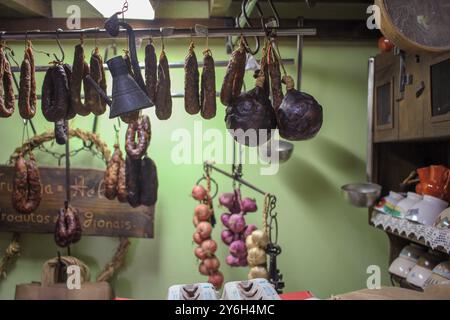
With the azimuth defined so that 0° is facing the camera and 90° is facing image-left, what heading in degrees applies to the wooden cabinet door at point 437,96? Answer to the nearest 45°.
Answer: approximately 45°

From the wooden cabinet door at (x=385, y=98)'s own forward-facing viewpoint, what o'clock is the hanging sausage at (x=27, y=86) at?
The hanging sausage is roughly at 12 o'clock from the wooden cabinet door.

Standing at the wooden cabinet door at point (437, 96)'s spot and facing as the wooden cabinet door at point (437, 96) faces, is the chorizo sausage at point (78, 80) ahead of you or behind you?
ahead

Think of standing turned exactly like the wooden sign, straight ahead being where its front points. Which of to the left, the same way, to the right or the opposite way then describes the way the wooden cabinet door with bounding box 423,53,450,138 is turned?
to the right

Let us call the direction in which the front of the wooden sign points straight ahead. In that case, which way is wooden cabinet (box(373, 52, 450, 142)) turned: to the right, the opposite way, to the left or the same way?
to the right

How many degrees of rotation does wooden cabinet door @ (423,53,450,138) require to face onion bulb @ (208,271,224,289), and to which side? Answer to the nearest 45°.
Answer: approximately 45° to its right

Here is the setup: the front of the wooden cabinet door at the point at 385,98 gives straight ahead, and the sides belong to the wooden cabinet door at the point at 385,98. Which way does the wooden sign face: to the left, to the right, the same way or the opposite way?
to the left

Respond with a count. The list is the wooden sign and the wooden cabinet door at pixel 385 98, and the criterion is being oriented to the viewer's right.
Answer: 0

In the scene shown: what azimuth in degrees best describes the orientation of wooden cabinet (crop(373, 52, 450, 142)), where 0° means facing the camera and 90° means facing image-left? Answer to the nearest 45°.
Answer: approximately 45°

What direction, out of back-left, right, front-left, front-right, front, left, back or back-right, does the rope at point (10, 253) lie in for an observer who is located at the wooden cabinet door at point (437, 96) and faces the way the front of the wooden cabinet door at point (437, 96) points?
front-right

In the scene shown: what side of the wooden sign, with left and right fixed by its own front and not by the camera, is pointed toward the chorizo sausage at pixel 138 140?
front
